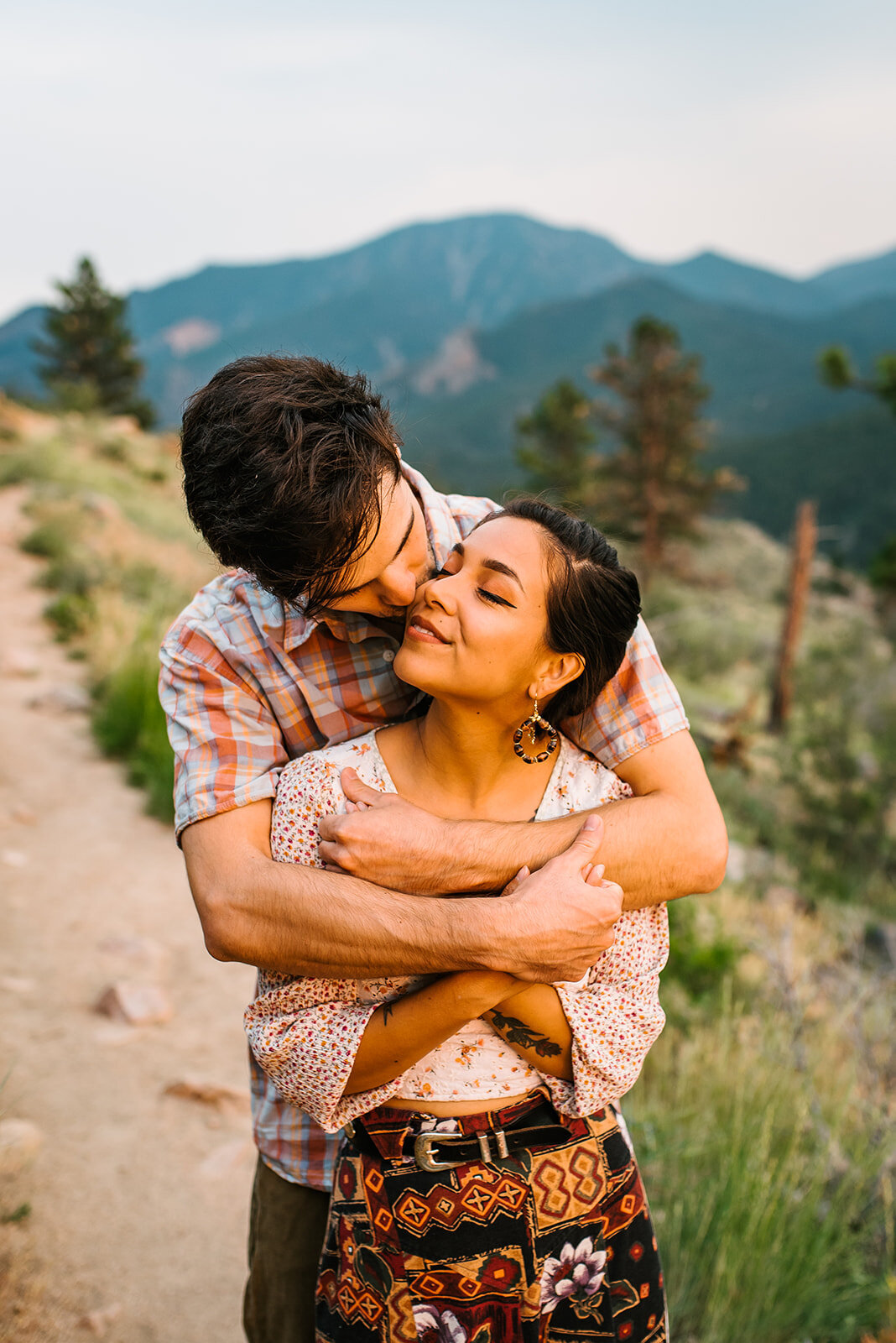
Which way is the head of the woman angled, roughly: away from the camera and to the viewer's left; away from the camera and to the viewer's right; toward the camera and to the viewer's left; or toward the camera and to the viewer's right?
toward the camera and to the viewer's left

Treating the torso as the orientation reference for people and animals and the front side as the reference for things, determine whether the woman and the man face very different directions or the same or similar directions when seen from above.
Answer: same or similar directions

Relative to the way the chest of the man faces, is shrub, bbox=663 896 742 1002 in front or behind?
behind

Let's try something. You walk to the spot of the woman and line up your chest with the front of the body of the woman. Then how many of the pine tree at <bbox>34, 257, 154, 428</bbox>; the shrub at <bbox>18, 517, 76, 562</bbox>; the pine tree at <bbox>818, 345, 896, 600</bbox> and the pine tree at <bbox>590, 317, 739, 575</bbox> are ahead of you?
0

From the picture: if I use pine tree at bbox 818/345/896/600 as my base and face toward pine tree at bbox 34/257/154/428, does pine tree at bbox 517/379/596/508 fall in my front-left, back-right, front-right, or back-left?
front-right

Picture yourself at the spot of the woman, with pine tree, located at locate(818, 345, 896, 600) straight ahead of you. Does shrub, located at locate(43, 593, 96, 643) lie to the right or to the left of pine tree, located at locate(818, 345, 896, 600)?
left

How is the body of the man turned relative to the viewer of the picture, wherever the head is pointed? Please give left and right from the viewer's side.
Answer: facing the viewer

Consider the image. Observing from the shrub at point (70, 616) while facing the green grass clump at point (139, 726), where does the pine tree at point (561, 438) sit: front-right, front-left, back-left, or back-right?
back-left

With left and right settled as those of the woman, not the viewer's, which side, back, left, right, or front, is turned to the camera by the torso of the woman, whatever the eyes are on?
front

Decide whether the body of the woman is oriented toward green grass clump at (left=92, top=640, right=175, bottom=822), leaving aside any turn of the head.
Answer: no

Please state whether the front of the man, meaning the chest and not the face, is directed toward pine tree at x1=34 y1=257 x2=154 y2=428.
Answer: no

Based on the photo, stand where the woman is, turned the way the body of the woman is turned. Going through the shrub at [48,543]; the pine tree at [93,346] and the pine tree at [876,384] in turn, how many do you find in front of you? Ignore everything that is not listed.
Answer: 0

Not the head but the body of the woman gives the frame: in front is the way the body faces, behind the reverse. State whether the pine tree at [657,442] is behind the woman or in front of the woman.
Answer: behind

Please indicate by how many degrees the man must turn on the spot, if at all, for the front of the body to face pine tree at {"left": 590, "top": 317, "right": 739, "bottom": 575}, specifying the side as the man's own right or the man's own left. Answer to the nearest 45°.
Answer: approximately 180°

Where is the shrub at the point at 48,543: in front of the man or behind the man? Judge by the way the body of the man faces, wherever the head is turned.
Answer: behind

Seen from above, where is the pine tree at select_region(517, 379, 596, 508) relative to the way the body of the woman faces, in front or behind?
behind
